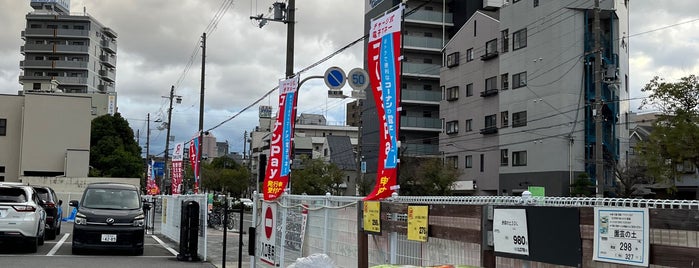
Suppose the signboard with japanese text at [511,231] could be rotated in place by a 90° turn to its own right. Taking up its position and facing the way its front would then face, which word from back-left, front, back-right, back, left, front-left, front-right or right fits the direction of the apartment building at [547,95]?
right

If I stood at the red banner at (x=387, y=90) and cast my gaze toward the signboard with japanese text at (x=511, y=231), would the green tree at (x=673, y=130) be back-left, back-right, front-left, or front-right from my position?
back-left

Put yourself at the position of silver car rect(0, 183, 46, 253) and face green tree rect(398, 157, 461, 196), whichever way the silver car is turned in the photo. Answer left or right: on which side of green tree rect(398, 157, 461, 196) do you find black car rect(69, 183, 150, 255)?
right

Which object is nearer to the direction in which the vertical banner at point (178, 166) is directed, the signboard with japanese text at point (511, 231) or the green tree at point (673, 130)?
the signboard with japanese text

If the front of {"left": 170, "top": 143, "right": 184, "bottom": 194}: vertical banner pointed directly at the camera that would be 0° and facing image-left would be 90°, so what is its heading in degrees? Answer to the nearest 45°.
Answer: approximately 0°

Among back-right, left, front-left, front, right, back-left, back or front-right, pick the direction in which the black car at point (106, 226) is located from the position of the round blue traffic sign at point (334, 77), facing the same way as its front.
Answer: right
